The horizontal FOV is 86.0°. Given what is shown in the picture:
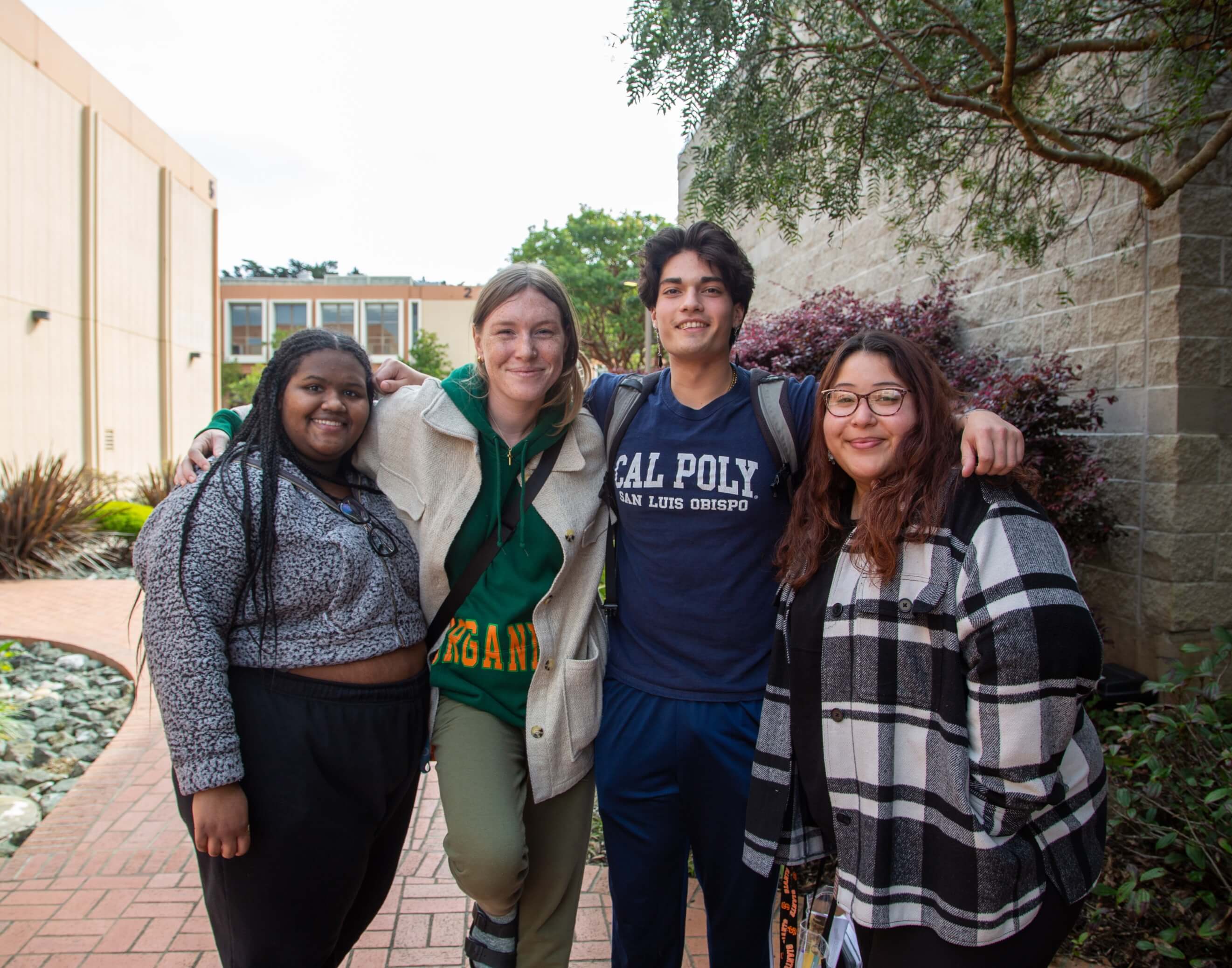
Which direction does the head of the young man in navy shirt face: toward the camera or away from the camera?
toward the camera

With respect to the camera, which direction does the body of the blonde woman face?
toward the camera

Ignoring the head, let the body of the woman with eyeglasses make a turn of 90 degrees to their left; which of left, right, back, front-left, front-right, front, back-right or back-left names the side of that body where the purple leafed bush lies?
back-left

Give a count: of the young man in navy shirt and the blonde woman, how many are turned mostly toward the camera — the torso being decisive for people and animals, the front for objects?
2

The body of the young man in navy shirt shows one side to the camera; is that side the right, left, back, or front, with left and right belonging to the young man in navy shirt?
front

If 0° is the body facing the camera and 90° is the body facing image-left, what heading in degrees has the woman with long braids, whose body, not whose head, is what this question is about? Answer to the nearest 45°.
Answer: approximately 315°

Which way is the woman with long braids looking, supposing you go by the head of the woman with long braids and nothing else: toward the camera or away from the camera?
toward the camera

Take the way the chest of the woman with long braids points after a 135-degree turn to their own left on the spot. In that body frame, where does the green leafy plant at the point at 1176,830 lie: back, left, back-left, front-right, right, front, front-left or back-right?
right

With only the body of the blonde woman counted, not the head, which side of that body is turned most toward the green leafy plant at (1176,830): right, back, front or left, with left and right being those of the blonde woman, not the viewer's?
left

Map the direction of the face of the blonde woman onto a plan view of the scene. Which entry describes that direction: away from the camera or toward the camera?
toward the camera

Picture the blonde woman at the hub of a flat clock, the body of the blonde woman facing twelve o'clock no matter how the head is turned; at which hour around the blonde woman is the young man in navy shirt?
The young man in navy shirt is roughly at 10 o'clock from the blonde woman.
